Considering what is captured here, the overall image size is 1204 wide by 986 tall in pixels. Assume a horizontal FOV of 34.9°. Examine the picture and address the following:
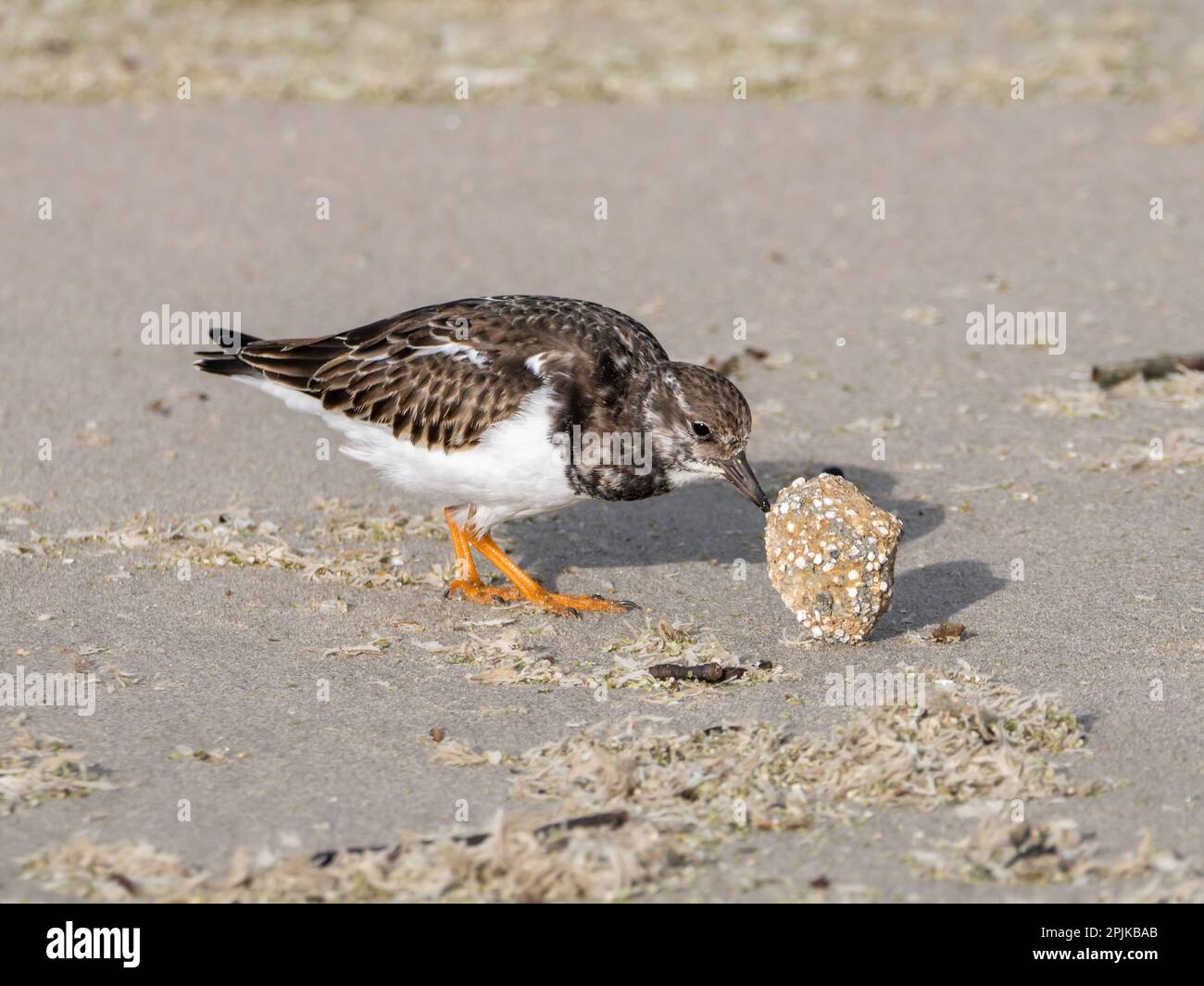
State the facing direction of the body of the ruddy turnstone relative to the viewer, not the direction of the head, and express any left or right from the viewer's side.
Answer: facing to the right of the viewer

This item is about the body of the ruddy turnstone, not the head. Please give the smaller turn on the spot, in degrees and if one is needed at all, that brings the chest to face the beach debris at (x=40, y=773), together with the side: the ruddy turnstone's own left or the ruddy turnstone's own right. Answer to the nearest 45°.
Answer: approximately 135° to the ruddy turnstone's own right

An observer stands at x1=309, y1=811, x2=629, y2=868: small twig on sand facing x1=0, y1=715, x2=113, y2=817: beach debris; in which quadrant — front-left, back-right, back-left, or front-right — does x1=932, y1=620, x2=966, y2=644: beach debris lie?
back-right

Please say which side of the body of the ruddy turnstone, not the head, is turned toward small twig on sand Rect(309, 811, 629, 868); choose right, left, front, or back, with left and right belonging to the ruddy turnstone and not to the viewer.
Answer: right

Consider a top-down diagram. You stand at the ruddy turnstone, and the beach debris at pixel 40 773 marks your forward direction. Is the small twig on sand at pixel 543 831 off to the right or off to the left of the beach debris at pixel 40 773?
left

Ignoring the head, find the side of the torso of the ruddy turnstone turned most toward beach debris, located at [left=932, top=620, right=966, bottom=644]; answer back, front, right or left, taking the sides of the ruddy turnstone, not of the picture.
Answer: front

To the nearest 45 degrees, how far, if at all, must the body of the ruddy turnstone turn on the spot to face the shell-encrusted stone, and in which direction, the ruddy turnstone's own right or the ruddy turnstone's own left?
approximately 45° to the ruddy turnstone's own right

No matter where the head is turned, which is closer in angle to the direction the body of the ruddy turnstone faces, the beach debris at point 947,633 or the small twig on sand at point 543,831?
the beach debris
